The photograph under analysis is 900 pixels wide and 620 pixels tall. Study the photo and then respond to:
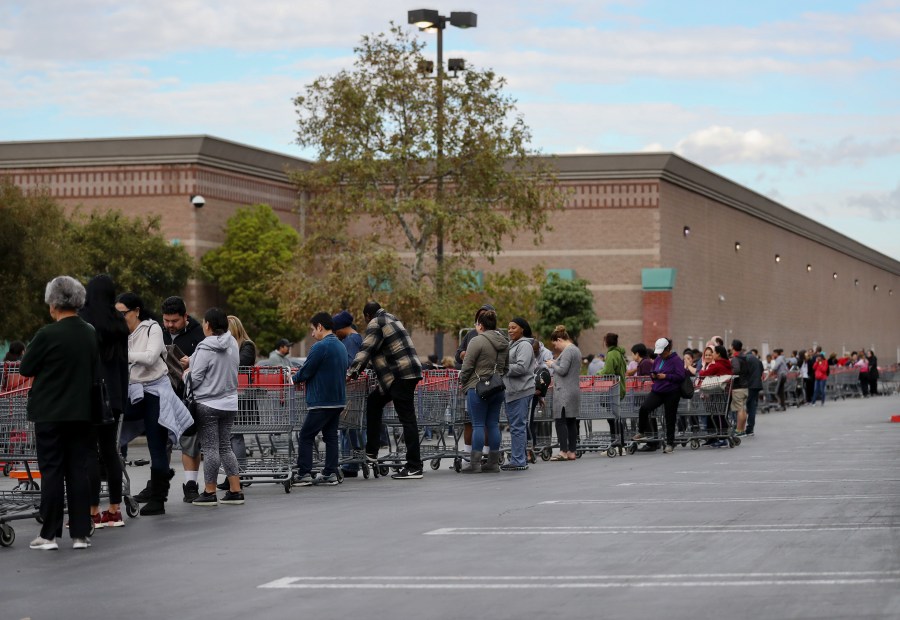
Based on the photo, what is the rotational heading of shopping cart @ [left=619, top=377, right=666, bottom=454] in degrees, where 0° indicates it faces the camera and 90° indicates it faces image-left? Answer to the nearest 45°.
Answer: approximately 45°

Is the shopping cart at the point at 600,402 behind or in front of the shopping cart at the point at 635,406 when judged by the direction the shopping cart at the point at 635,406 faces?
in front

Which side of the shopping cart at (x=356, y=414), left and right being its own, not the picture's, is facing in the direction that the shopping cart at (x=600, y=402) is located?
back

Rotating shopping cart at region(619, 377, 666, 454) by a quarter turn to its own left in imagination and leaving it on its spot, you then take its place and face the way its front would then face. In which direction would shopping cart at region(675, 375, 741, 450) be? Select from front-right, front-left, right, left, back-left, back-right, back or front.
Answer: left

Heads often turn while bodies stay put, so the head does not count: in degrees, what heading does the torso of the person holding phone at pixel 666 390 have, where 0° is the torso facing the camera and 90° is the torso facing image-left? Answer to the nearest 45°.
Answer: approximately 45°

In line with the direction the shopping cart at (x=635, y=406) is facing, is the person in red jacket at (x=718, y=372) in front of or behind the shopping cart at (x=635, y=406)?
behind

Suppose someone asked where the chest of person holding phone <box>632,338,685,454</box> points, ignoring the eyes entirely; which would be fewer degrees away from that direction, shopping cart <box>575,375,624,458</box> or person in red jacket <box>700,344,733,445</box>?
the shopping cart

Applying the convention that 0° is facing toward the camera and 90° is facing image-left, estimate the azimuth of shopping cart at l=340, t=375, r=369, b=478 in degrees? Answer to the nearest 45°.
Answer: approximately 45°

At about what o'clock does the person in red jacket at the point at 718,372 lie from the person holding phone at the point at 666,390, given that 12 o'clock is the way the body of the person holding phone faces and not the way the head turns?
The person in red jacket is roughly at 5 o'clock from the person holding phone.
